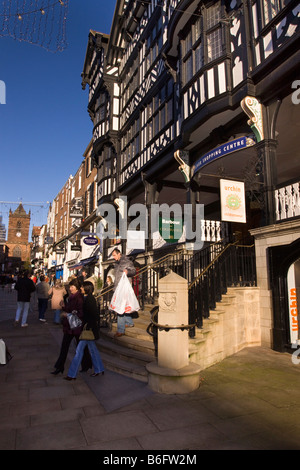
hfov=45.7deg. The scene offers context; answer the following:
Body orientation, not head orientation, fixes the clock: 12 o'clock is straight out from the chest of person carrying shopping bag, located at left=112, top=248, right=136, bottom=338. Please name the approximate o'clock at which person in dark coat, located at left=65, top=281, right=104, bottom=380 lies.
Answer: The person in dark coat is roughly at 11 o'clock from the person carrying shopping bag.

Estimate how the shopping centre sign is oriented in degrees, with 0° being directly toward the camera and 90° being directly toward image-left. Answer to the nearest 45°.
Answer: approximately 45°

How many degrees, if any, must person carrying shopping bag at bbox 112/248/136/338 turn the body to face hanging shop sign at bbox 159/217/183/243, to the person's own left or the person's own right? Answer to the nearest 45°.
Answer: approximately 180°

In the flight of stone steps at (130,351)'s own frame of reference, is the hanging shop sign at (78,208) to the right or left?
on its right

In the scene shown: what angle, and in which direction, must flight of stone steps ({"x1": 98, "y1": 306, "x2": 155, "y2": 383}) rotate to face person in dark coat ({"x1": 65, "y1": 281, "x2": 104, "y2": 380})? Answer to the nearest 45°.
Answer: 0° — it already faces them

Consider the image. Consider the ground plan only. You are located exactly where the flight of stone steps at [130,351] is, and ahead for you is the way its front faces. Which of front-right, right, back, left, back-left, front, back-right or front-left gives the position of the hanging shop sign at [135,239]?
back-right

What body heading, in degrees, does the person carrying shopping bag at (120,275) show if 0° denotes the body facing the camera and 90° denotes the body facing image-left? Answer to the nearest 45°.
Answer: approximately 45°
